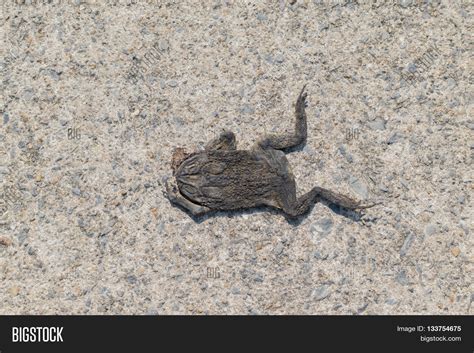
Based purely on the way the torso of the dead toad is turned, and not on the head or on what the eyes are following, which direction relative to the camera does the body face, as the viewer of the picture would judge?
to the viewer's left
